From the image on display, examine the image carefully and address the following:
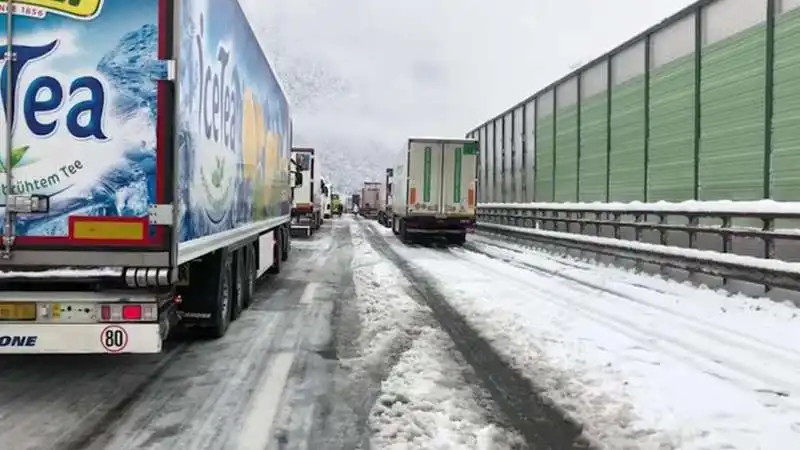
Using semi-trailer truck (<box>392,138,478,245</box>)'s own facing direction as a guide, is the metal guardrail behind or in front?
behind

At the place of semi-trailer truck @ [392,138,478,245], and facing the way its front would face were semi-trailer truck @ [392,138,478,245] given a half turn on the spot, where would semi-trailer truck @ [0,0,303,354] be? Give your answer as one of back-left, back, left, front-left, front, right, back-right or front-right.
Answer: front

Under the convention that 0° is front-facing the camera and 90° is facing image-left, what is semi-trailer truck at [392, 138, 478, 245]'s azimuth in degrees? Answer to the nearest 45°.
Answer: approximately 180°
